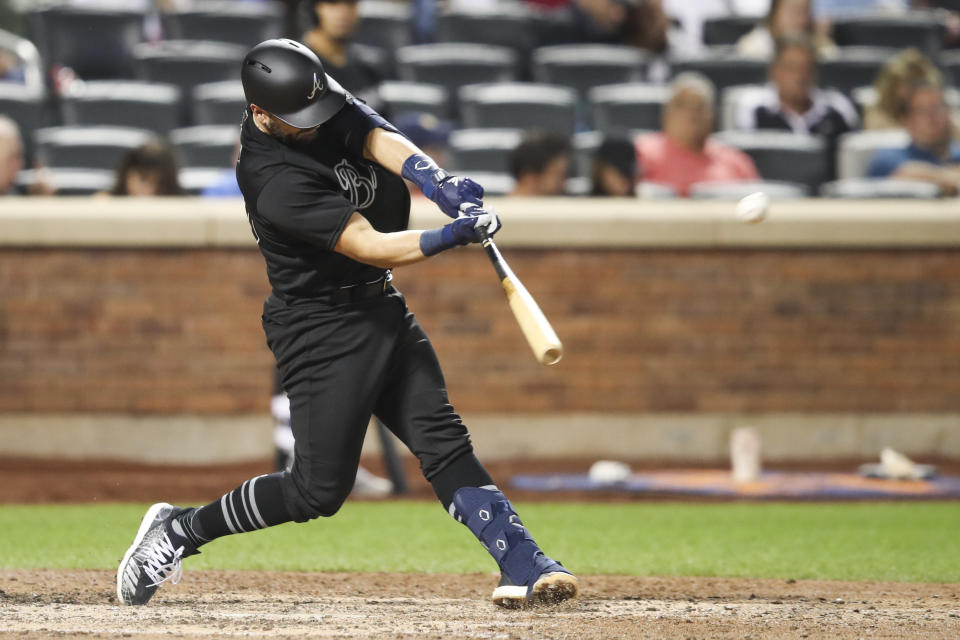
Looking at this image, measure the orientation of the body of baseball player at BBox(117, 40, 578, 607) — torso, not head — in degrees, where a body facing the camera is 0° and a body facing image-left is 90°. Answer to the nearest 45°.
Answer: approximately 315°

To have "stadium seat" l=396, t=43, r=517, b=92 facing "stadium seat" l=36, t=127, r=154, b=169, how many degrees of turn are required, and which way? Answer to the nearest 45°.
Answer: approximately 45° to its right

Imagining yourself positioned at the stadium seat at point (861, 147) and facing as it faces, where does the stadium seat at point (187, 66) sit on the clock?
the stadium seat at point (187, 66) is roughly at 3 o'clock from the stadium seat at point (861, 147).

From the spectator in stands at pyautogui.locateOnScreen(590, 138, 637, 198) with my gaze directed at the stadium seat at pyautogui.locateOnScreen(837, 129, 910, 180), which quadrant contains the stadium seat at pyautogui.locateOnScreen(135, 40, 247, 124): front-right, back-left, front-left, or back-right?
back-left

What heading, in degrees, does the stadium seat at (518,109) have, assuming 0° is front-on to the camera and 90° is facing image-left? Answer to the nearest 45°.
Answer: approximately 0°

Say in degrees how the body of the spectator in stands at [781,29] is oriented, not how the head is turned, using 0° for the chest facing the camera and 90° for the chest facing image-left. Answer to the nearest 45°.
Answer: approximately 0°

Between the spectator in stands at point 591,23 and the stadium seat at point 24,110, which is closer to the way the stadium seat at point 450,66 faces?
the stadium seat

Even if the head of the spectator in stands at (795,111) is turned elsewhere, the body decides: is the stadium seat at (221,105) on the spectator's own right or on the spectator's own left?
on the spectator's own right
